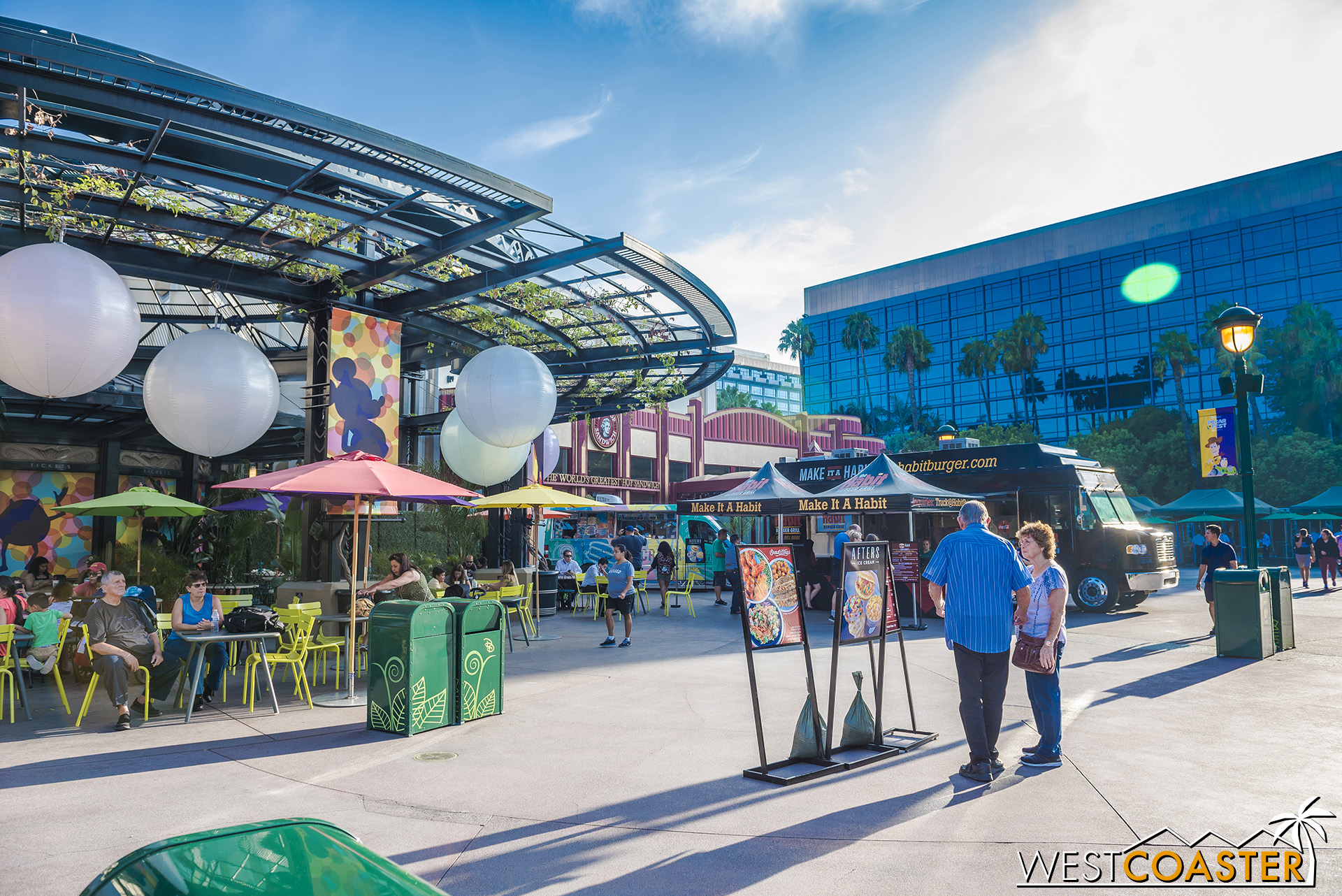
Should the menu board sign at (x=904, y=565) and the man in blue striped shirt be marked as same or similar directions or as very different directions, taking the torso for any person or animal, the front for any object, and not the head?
very different directions

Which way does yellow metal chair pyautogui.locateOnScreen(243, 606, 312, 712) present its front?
to the viewer's left

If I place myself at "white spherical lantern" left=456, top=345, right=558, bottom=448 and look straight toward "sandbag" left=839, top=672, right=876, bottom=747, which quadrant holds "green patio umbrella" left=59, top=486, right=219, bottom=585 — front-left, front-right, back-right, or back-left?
back-right

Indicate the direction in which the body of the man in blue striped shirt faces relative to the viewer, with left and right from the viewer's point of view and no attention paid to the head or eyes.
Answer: facing away from the viewer

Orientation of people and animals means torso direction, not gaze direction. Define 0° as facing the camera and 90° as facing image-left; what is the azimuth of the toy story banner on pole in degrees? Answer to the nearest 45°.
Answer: approximately 0°

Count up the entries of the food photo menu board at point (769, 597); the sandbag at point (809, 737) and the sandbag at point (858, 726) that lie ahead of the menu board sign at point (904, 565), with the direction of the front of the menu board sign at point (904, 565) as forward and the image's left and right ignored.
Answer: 3

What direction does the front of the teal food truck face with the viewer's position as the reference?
facing to the right of the viewer
